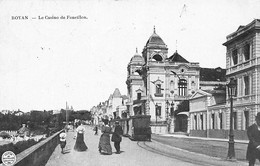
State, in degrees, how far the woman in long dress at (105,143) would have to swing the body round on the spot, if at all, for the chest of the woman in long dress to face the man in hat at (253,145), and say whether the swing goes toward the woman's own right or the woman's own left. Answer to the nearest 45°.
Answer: approximately 135° to the woman's own right

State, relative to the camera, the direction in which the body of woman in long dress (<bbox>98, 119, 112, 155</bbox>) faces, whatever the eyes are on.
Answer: away from the camera
